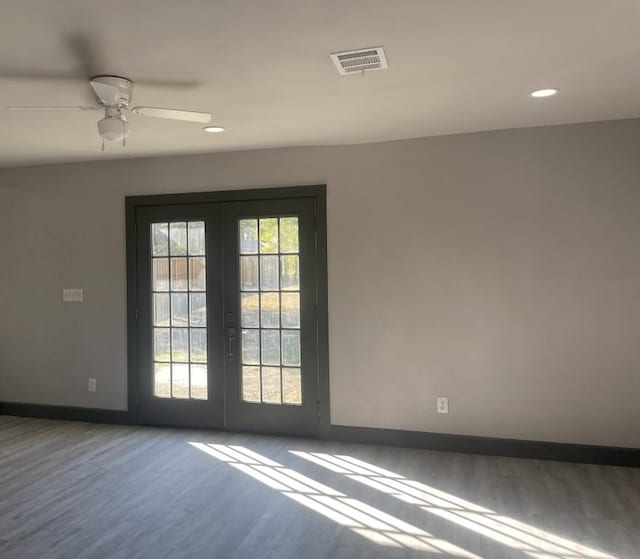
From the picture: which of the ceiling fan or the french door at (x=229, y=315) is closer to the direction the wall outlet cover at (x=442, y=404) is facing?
the ceiling fan

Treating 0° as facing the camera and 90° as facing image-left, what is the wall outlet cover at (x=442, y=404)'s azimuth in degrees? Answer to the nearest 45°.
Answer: approximately 0°

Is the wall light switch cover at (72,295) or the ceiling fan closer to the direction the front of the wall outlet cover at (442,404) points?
the ceiling fan

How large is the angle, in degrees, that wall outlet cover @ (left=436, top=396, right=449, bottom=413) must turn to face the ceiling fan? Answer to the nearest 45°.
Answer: approximately 45° to its right

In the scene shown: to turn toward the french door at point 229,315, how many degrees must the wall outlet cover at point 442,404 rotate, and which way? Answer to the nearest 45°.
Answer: approximately 90° to its right
